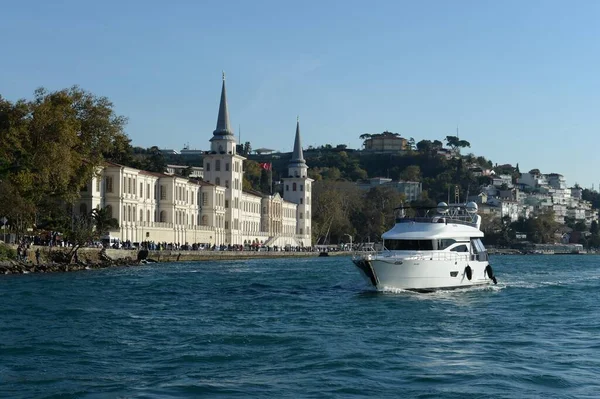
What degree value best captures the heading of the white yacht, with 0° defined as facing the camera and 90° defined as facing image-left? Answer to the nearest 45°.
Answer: approximately 45°
